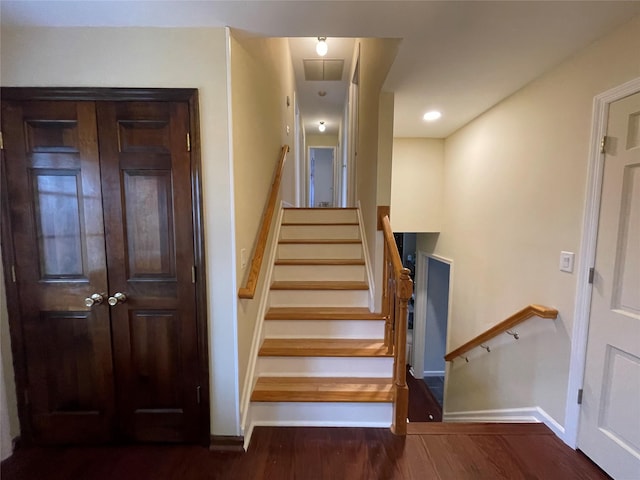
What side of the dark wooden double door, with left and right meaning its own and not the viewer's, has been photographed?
front

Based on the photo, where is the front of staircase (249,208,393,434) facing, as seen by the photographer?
facing the viewer

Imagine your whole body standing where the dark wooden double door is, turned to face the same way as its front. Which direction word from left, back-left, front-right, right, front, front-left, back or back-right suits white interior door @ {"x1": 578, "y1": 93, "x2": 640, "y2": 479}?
front-left

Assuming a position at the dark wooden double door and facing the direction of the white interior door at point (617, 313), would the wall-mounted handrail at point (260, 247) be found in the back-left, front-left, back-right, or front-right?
front-left

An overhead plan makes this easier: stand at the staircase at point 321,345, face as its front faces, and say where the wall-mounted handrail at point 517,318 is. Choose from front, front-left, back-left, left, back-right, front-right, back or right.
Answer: left

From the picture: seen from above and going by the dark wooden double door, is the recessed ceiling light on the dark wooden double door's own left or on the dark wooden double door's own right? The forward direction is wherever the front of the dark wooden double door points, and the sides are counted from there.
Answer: on the dark wooden double door's own left

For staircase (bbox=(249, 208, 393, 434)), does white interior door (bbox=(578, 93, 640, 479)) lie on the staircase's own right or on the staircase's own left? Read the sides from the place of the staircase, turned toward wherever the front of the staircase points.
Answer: on the staircase's own left

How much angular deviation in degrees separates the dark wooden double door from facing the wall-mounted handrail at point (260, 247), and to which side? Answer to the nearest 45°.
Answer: approximately 90° to its left

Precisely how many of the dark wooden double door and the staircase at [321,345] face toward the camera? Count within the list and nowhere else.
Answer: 2

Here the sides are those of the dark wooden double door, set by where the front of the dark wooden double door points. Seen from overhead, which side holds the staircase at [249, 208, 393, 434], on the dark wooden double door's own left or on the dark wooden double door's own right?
on the dark wooden double door's own left
